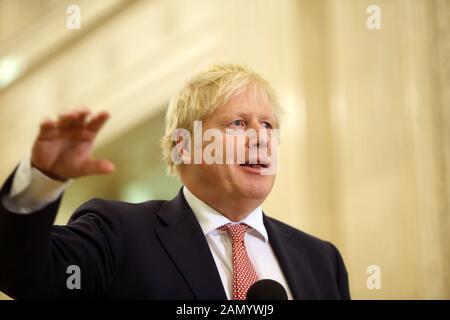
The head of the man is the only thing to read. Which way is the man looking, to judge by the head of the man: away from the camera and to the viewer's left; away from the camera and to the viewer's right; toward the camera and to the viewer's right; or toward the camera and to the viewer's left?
toward the camera and to the viewer's right

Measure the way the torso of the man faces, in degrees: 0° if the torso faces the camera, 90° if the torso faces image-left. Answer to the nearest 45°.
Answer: approximately 315°
